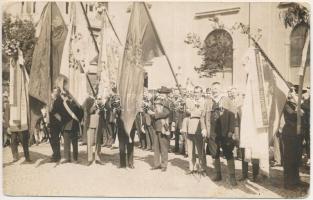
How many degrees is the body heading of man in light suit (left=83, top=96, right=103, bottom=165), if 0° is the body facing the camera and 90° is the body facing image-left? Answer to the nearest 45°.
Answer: approximately 315°

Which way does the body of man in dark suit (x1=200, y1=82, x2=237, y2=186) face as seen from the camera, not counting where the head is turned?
toward the camera

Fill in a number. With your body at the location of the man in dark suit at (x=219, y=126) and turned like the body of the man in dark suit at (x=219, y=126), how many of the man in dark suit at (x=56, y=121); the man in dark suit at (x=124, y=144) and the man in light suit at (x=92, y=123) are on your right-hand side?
3

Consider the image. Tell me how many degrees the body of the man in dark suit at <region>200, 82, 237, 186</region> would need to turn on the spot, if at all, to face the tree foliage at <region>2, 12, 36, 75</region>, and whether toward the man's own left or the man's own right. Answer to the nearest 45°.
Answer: approximately 90° to the man's own right

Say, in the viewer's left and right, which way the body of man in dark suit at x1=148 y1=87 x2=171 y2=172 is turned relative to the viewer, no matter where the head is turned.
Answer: facing to the left of the viewer

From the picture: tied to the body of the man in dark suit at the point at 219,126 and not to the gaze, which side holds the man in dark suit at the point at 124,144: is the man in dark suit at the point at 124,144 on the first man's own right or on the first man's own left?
on the first man's own right

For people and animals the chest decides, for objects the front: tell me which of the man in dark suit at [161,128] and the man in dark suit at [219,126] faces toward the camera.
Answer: the man in dark suit at [219,126]

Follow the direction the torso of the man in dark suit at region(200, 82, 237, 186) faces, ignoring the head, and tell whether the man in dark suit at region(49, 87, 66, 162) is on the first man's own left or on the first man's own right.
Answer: on the first man's own right

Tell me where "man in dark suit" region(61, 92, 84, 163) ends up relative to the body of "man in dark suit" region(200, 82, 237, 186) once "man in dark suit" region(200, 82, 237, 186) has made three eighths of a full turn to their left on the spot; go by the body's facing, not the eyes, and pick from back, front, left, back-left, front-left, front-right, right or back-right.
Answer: back-left
